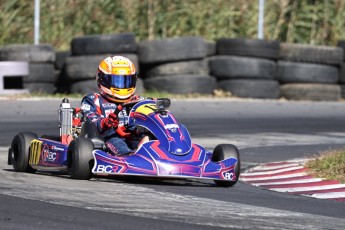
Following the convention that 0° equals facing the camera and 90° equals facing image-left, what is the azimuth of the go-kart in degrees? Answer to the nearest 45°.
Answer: approximately 315°

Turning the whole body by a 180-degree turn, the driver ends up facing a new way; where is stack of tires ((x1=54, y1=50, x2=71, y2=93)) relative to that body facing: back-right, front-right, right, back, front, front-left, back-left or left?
front-right
